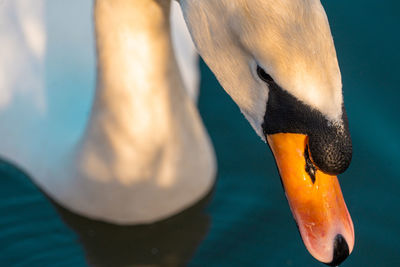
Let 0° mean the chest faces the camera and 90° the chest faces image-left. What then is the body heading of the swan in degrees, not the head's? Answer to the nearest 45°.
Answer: approximately 315°
